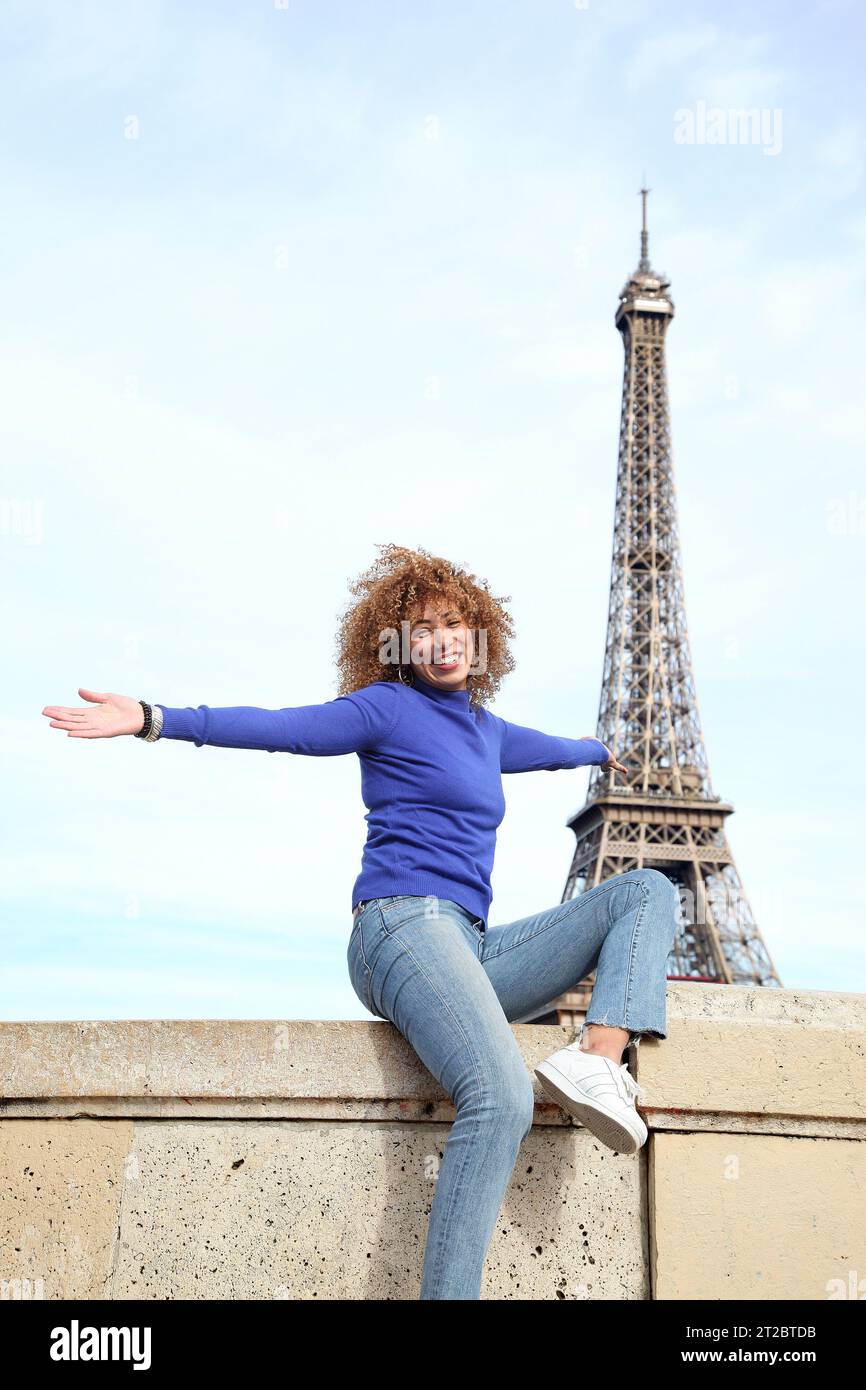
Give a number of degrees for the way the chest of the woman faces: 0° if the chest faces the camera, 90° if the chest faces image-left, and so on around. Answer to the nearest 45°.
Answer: approximately 315°

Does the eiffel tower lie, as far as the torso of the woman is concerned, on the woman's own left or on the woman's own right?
on the woman's own left
